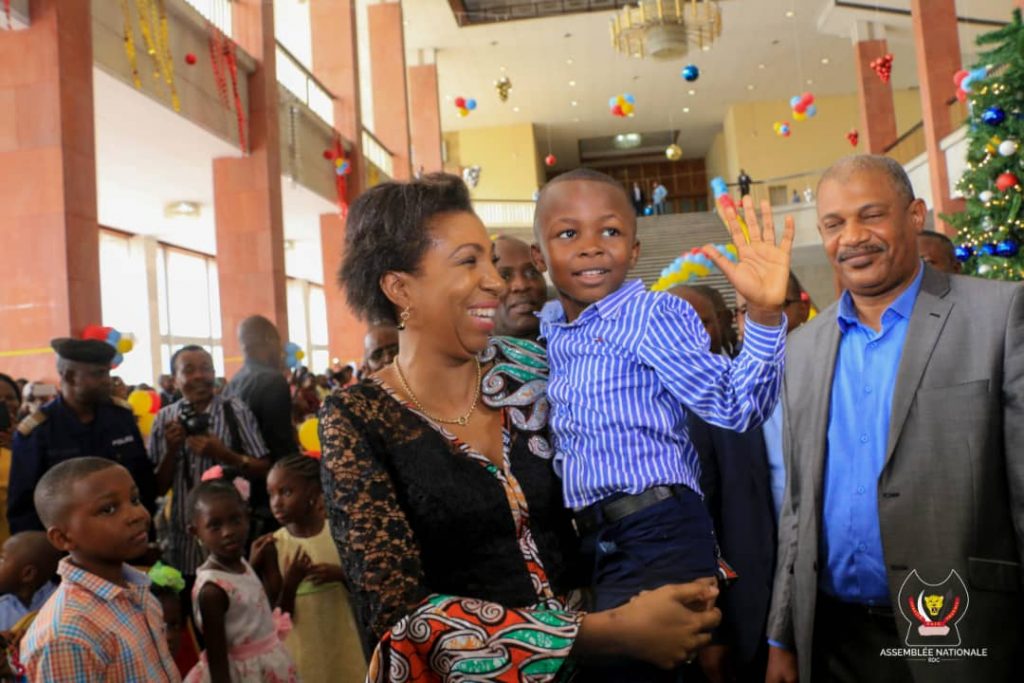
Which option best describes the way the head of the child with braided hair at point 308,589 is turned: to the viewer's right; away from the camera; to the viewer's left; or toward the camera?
to the viewer's left

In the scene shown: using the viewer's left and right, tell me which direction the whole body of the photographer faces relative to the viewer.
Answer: facing the viewer

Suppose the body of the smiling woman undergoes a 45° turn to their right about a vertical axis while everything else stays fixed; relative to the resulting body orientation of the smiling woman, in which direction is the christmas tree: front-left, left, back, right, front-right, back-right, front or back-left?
back-left

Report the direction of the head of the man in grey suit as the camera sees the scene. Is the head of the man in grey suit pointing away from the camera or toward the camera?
toward the camera

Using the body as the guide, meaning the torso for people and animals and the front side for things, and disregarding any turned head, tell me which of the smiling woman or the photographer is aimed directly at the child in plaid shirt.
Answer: the photographer

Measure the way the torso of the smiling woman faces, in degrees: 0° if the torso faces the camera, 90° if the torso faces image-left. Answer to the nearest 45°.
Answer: approximately 315°

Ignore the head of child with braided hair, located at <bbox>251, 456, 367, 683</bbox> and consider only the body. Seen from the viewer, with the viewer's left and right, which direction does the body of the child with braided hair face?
facing the viewer and to the left of the viewer

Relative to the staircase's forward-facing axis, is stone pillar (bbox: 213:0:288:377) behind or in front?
in front

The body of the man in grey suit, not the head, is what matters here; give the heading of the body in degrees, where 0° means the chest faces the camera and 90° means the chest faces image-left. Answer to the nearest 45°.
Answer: approximately 45°

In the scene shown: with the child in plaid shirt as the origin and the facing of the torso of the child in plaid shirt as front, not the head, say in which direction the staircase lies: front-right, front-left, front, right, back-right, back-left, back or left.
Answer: left

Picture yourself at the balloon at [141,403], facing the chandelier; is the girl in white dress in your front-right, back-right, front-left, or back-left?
back-right

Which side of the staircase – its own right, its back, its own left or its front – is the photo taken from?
front

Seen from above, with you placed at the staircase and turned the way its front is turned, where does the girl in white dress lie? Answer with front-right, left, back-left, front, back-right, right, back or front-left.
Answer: front

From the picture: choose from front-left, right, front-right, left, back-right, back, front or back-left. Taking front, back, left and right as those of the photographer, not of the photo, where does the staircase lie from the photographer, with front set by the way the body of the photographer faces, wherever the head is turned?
back-left

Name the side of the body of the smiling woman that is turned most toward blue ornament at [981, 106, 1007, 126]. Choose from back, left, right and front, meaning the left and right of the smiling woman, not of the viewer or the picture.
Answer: left

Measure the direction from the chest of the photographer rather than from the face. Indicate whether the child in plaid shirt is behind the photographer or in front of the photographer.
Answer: in front

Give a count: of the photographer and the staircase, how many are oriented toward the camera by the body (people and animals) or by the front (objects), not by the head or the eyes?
2

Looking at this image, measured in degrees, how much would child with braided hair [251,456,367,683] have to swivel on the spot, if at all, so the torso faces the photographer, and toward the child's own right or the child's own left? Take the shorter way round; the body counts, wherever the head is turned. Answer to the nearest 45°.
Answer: approximately 90° to the child's own right

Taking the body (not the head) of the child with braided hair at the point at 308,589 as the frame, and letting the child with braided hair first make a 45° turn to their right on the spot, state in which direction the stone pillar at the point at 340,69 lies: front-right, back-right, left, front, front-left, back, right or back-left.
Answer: right
